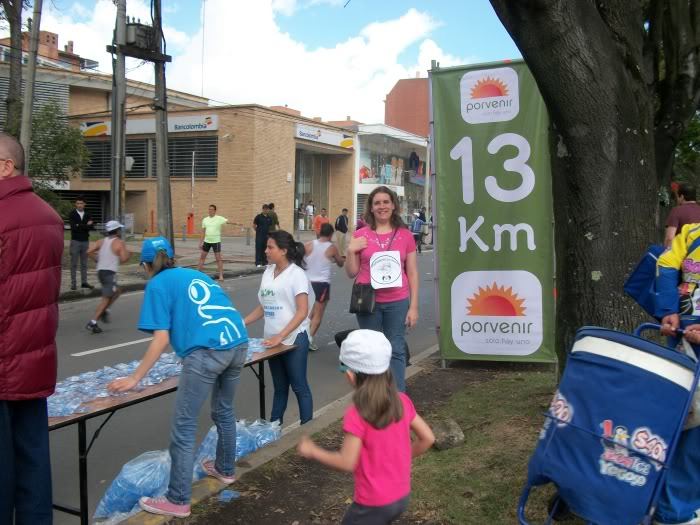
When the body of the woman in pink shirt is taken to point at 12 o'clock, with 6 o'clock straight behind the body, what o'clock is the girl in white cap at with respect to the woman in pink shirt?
The girl in white cap is roughly at 12 o'clock from the woman in pink shirt.

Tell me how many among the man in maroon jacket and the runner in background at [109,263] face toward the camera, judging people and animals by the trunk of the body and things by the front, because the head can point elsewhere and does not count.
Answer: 0

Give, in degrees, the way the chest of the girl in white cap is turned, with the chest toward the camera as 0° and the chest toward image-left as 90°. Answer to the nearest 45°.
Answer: approximately 135°

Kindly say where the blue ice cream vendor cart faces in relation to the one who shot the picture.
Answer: facing the viewer

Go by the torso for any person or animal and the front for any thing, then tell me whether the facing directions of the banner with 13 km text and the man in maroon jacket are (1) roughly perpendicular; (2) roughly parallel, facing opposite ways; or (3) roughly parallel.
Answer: roughly parallel, facing opposite ways

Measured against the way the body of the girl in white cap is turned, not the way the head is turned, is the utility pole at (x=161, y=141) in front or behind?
in front

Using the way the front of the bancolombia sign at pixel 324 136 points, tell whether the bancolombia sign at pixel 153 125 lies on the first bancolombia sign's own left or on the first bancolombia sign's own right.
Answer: on the first bancolombia sign's own right

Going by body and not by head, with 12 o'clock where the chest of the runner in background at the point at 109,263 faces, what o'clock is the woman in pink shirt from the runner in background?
The woman in pink shirt is roughly at 4 o'clock from the runner in background.

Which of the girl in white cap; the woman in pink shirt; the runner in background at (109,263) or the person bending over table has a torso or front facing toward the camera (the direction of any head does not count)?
the woman in pink shirt

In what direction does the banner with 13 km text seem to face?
toward the camera

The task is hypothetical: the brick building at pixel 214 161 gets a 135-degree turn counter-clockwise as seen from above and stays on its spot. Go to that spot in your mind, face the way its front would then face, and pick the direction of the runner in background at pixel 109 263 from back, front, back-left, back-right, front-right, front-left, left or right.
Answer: back

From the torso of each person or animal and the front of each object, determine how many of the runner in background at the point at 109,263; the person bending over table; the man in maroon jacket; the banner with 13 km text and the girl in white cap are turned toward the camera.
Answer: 1

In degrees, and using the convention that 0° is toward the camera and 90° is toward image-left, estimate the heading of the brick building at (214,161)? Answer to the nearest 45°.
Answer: approximately 315°

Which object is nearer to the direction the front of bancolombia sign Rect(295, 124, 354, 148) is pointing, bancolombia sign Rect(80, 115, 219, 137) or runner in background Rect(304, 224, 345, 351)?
the runner in background
